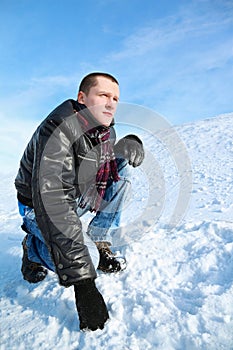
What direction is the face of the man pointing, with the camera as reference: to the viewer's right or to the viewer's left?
to the viewer's right

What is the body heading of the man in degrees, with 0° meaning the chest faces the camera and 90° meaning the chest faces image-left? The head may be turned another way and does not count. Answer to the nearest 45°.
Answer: approximately 315°
